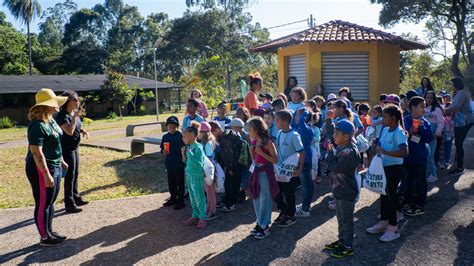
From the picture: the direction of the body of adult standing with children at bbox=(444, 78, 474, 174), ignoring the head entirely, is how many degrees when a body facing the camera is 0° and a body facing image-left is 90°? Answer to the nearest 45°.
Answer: approximately 90°

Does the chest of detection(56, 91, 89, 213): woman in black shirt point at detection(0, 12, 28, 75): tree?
no

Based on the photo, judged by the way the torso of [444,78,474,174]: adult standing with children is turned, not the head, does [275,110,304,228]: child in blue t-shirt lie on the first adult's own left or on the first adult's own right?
on the first adult's own left

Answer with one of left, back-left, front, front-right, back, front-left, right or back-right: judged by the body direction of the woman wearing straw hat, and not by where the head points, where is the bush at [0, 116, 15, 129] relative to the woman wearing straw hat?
left

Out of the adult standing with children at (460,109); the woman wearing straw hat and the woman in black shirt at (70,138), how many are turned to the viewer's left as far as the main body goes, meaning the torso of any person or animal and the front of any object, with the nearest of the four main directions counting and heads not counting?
1

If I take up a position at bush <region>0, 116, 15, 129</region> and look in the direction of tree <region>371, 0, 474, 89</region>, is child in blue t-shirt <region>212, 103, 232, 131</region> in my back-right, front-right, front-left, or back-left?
front-right

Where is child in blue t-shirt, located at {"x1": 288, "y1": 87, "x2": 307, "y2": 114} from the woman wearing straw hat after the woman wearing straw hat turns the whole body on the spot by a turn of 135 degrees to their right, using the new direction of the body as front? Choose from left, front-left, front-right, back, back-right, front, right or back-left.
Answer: back-left

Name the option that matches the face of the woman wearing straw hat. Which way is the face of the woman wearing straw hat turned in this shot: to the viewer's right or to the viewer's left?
to the viewer's right

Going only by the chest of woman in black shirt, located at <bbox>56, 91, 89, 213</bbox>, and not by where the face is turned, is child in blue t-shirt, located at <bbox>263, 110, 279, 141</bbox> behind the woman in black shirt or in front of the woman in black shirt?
in front

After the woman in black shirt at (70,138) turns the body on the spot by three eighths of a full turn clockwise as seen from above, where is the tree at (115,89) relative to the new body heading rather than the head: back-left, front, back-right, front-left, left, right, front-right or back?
back-right

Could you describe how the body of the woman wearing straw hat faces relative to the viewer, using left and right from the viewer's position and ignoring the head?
facing to the right of the viewer

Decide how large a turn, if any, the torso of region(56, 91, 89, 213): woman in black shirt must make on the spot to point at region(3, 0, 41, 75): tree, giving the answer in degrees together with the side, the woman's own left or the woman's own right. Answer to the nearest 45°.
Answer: approximately 90° to the woman's own left

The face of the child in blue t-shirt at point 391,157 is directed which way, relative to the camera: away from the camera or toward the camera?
toward the camera

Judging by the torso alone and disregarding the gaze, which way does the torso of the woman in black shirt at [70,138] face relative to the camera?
to the viewer's right
